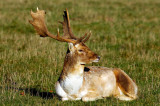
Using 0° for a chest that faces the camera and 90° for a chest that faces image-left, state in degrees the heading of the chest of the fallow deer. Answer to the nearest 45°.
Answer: approximately 45°
